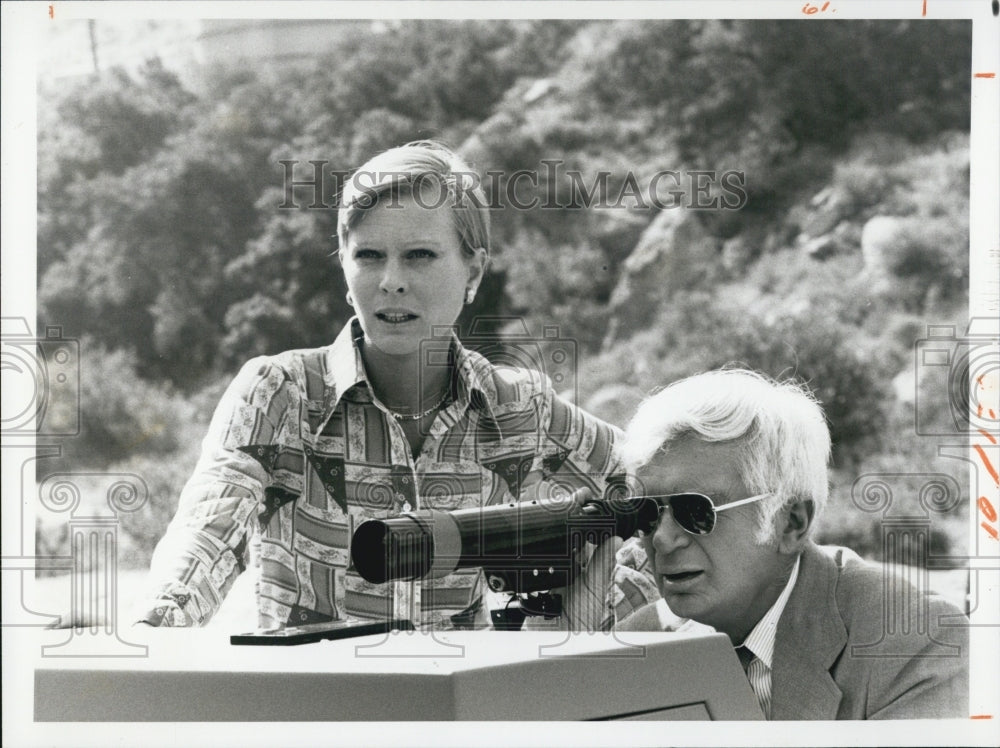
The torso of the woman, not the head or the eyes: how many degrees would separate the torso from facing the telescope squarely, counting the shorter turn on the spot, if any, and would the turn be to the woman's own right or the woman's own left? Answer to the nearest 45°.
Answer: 0° — they already face it

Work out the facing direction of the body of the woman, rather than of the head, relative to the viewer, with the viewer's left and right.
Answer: facing the viewer

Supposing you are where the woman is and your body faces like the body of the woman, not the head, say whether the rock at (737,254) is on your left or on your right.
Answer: on your left

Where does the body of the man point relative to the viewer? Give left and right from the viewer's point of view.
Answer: facing the viewer and to the left of the viewer

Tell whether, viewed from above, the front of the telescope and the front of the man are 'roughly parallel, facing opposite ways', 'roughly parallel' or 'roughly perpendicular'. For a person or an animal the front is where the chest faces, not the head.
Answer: roughly parallel

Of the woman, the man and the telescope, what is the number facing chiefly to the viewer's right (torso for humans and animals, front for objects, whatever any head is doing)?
0

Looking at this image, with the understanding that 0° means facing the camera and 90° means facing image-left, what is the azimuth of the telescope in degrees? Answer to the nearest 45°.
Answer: approximately 45°
